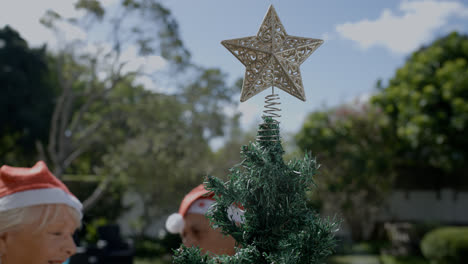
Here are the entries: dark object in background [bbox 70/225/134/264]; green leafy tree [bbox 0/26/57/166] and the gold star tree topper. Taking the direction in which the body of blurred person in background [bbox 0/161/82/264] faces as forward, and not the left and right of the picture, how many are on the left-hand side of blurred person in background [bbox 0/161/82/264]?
2

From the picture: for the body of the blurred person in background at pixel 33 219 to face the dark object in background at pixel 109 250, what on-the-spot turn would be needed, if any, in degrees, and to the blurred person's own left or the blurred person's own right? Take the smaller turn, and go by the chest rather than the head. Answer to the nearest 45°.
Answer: approximately 90° to the blurred person's own left
